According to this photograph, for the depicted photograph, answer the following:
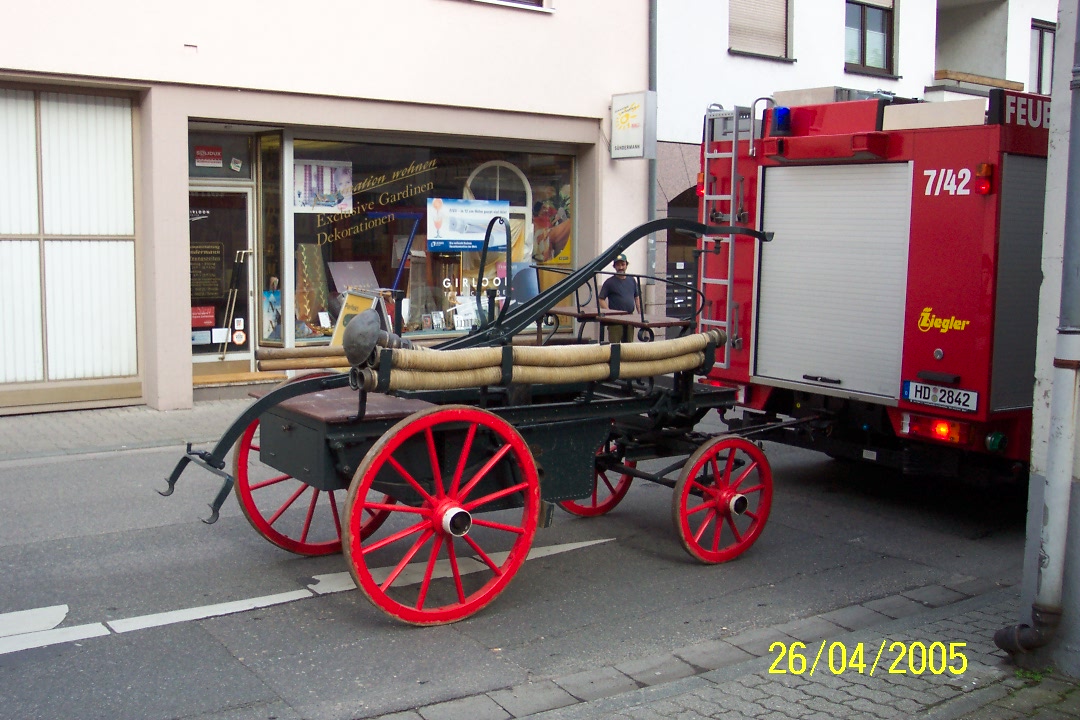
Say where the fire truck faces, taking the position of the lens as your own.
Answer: facing away from the viewer and to the right of the viewer

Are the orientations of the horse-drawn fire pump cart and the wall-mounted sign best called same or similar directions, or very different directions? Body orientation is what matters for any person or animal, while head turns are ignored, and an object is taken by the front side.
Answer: very different directions

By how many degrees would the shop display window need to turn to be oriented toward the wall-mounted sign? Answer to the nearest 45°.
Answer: approximately 45° to its left

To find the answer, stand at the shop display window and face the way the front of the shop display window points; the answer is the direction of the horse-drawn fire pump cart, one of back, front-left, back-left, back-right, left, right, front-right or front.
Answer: front-right

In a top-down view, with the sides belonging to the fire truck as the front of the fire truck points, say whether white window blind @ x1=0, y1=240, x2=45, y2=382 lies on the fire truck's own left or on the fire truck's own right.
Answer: on the fire truck's own left

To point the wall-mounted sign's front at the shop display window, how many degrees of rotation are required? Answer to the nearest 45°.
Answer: approximately 45° to its right

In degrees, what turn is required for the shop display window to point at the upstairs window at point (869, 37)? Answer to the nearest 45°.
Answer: approximately 90° to its left

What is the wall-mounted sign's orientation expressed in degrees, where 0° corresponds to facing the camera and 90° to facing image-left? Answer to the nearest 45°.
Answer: approximately 45°

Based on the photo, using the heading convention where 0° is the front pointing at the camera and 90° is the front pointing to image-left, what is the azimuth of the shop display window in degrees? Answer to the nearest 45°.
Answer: approximately 315°

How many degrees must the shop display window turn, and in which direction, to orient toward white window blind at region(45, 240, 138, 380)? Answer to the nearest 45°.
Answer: approximately 90° to its right
